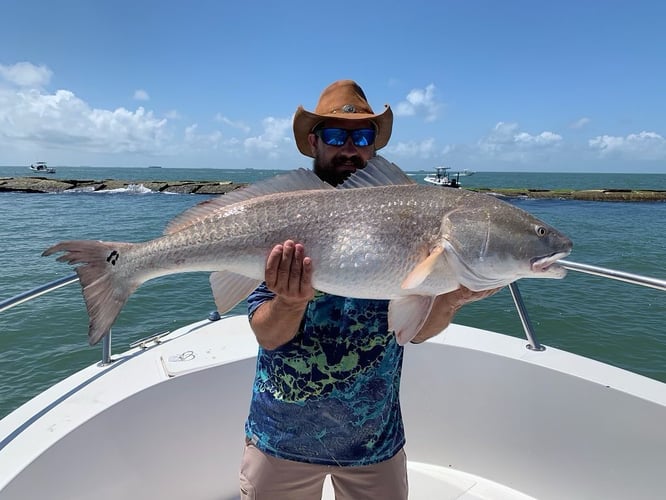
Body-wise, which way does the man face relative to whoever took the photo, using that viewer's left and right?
facing the viewer

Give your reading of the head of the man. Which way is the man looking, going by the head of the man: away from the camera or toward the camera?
toward the camera
